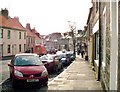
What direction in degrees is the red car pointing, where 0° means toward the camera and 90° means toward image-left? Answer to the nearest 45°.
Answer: approximately 0°

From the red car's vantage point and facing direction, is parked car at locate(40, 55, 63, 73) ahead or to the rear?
to the rear
